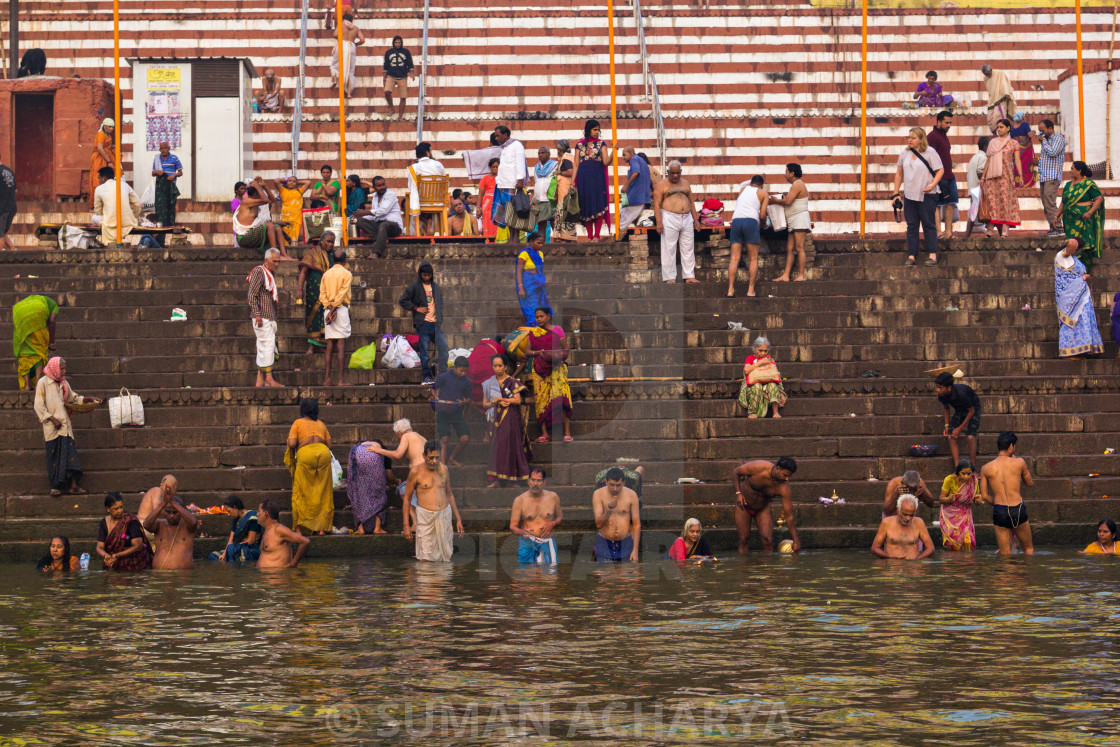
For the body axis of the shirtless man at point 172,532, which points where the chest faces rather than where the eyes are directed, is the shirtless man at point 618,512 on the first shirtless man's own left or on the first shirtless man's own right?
on the first shirtless man's own left

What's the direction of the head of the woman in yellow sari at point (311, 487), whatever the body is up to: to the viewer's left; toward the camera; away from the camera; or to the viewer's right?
away from the camera

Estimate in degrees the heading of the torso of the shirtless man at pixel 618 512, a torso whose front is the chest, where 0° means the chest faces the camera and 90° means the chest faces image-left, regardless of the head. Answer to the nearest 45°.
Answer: approximately 0°

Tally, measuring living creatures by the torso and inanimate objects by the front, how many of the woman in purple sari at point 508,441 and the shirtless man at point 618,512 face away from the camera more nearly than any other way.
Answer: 0

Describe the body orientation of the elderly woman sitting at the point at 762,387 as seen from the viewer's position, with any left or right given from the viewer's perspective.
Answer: facing the viewer

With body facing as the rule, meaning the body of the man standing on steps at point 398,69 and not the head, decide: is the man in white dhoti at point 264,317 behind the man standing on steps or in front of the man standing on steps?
in front

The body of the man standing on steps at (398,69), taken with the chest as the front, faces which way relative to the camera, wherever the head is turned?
toward the camera

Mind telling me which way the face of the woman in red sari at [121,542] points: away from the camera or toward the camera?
toward the camera

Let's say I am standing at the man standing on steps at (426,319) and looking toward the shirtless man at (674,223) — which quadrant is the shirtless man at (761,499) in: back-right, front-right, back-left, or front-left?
front-right

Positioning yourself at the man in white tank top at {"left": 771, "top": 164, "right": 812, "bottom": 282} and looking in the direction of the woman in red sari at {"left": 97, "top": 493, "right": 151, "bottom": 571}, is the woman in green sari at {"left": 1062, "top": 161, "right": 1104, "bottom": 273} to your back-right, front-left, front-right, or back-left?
back-left

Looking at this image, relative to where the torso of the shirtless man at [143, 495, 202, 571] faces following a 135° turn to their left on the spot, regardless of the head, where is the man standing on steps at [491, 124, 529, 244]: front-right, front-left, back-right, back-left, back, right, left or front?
front

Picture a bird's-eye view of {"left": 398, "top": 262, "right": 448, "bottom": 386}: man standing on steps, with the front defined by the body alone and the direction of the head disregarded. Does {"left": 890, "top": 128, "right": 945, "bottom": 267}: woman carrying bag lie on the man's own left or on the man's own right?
on the man's own left

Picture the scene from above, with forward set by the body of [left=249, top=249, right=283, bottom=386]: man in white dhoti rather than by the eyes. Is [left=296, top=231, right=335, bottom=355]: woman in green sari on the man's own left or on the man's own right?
on the man's own left

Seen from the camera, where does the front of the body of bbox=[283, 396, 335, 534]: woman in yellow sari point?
away from the camera

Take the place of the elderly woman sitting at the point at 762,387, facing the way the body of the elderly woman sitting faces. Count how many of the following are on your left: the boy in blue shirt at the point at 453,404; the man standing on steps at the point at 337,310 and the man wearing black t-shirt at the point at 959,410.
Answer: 1

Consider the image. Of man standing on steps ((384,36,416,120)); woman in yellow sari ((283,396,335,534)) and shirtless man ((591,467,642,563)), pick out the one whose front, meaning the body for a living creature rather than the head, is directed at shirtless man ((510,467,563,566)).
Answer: the man standing on steps

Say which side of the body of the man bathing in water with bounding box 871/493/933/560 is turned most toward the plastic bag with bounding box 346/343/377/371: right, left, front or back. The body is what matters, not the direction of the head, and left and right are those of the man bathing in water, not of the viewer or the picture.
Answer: right

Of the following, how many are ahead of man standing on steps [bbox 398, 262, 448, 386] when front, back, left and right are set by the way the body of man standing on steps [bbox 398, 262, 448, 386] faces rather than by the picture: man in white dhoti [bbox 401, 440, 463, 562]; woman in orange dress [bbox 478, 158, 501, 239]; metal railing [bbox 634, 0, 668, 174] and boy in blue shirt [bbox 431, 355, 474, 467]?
2

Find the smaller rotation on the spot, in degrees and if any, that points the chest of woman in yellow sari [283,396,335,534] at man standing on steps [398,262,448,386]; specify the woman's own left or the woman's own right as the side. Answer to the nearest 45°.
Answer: approximately 45° to the woman's own right
